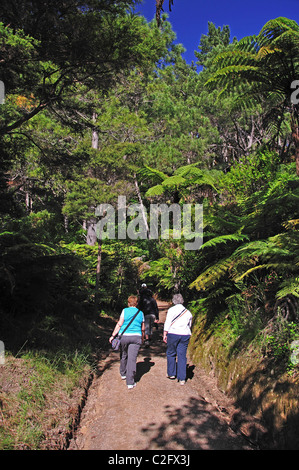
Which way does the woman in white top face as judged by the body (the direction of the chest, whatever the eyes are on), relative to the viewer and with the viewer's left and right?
facing away from the viewer

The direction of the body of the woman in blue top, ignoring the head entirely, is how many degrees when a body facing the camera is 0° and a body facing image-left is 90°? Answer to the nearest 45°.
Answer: approximately 180°

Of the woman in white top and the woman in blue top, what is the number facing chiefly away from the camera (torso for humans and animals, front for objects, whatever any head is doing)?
2

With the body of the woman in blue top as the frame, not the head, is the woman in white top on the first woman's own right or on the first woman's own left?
on the first woman's own right

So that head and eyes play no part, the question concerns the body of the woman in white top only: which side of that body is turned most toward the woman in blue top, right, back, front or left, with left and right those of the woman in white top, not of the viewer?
left
